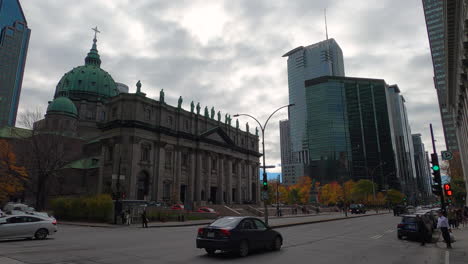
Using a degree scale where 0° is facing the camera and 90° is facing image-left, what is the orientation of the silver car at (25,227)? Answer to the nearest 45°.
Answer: approximately 90°

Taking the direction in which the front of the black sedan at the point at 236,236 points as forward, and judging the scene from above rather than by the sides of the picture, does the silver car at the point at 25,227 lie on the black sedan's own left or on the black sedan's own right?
on the black sedan's own left

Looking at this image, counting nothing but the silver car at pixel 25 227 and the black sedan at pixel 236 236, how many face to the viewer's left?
1

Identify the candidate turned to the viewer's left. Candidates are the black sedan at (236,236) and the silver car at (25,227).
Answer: the silver car

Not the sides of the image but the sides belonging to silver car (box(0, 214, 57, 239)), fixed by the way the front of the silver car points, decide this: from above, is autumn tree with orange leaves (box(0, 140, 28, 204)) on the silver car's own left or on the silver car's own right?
on the silver car's own right

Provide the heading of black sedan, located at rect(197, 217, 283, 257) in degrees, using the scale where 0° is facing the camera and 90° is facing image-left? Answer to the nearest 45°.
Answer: approximately 225°

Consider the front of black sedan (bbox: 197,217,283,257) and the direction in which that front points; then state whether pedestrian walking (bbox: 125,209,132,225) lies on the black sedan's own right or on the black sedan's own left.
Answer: on the black sedan's own left
